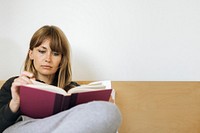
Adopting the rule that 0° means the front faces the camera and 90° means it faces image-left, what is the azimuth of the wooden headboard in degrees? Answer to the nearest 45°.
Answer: approximately 0°
